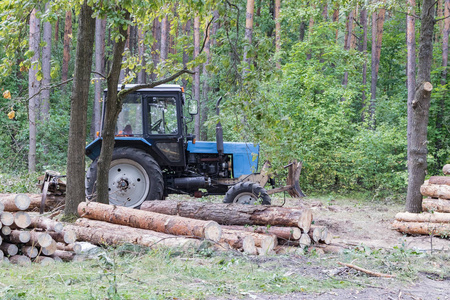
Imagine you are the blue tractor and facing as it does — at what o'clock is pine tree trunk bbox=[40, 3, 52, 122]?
The pine tree trunk is roughly at 8 o'clock from the blue tractor.

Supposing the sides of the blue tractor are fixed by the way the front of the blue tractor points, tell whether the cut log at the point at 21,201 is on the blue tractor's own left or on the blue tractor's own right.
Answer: on the blue tractor's own right

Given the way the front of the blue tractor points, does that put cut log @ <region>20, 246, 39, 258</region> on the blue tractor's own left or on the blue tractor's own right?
on the blue tractor's own right

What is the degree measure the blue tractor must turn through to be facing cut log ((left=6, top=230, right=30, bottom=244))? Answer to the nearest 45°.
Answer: approximately 90° to its right

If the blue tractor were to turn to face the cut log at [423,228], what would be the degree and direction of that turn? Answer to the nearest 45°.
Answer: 0° — it already faces it

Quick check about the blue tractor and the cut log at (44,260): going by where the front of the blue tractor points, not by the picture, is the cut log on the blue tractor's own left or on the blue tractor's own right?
on the blue tractor's own right

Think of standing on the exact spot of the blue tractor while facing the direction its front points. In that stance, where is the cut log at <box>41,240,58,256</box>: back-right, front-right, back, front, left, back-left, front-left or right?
right

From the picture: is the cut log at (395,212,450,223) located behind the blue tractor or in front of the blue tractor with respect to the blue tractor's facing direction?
in front

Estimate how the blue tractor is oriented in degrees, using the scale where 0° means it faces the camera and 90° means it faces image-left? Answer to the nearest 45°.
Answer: approximately 270°

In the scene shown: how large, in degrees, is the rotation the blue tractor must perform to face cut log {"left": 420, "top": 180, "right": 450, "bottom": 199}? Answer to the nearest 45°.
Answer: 0° — it already faces it
